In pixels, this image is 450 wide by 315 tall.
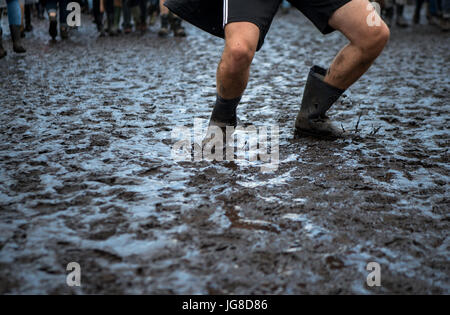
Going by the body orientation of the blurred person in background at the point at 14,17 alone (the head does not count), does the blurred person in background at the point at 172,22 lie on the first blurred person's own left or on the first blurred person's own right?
on the first blurred person's own left

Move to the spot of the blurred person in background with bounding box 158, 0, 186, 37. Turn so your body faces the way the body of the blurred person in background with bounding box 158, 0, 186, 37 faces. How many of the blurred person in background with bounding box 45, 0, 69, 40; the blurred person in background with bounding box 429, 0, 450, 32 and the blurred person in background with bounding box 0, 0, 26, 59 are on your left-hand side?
1

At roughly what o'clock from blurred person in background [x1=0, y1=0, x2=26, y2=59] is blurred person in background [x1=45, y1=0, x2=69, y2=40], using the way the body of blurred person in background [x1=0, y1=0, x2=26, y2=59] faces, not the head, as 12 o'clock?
blurred person in background [x1=45, y1=0, x2=69, y2=40] is roughly at 8 o'clock from blurred person in background [x1=0, y1=0, x2=26, y2=59].

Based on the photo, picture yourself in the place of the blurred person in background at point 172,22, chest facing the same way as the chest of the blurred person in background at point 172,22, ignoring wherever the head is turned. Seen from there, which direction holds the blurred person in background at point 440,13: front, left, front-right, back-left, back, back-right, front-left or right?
left
